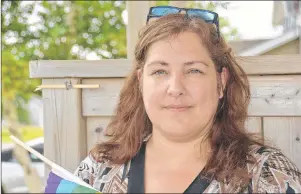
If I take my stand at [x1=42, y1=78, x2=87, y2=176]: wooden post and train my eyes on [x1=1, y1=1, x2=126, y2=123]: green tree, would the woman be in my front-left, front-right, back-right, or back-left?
back-right

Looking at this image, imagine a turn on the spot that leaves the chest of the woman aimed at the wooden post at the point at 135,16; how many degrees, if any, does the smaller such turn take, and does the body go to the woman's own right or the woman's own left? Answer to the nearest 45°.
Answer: approximately 180°

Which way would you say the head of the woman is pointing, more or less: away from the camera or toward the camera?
toward the camera

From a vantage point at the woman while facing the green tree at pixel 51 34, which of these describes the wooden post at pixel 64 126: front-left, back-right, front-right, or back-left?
front-left

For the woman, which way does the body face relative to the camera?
toward the camera

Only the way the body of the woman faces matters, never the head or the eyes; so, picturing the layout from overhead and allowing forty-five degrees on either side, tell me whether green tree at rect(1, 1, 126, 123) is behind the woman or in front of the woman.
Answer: behind
